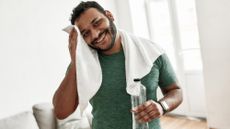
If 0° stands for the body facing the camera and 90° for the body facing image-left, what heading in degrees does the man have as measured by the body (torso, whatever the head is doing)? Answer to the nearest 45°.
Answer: approximately 0°
